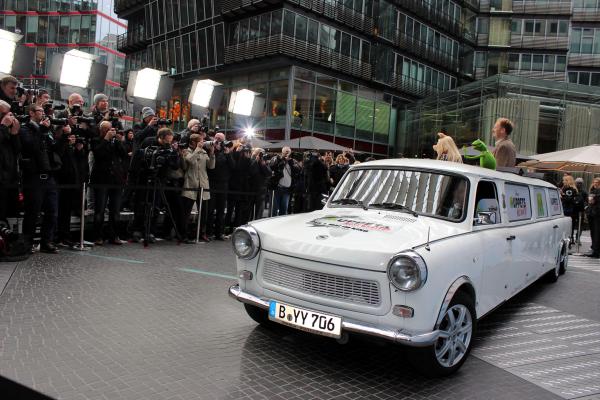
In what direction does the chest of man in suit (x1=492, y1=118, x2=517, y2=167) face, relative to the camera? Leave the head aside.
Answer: to the viewer's left

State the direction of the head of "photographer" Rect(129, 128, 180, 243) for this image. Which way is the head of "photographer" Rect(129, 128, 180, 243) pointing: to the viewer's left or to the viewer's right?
to the viewer's right

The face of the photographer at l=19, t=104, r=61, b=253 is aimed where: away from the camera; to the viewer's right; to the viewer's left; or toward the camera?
to the viewer's right

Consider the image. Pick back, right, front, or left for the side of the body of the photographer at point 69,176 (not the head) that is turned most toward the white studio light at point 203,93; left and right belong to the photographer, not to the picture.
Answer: left

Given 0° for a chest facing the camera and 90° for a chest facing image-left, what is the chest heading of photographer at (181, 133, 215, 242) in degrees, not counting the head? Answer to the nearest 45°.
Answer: approximately 315°

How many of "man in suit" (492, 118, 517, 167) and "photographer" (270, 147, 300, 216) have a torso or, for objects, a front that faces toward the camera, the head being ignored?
1

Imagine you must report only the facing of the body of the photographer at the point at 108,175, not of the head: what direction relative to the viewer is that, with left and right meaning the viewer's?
facing the viewer and to the right of the viewer

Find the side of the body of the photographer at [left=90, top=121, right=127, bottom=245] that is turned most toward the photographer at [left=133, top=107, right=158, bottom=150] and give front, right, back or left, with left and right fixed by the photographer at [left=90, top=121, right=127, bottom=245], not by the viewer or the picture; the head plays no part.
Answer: left

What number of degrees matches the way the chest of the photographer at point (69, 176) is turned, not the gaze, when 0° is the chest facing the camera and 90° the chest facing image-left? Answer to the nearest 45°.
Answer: approximately 315°
